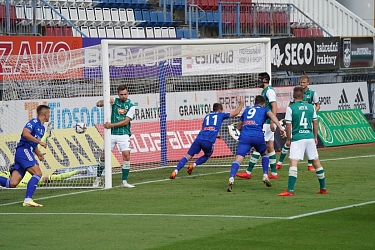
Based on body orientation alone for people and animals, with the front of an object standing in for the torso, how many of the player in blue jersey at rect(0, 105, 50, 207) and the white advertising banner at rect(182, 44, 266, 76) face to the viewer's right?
1

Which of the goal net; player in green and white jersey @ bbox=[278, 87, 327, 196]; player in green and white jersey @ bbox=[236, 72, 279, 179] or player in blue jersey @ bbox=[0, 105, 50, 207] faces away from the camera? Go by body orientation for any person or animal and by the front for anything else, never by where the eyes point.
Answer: player in green and white jersey @ bbox=[278, 87, 327, 196]

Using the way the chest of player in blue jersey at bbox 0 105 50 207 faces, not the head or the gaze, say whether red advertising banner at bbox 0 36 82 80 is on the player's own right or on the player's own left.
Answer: on the player's own left

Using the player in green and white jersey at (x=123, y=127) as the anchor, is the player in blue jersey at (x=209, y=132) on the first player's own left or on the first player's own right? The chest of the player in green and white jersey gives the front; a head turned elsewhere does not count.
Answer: on the first player's own left

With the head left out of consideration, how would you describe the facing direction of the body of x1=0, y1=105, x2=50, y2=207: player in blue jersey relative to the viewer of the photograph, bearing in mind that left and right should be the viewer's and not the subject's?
facing to the right of the viewer

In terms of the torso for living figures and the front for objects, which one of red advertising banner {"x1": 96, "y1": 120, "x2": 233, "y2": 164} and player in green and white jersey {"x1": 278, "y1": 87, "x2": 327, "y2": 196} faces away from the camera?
the player in green and white jersey

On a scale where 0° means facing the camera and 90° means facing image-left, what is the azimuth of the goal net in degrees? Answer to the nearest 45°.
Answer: approximately 315°

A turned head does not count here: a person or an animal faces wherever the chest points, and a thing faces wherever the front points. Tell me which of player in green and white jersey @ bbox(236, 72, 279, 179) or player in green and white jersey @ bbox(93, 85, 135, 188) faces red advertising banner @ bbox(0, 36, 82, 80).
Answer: player in green and white jersey @ bbox(236, 72, 279, 179)

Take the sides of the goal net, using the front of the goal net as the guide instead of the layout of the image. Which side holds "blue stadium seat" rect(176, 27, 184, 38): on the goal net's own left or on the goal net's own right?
on the goal net's own left
